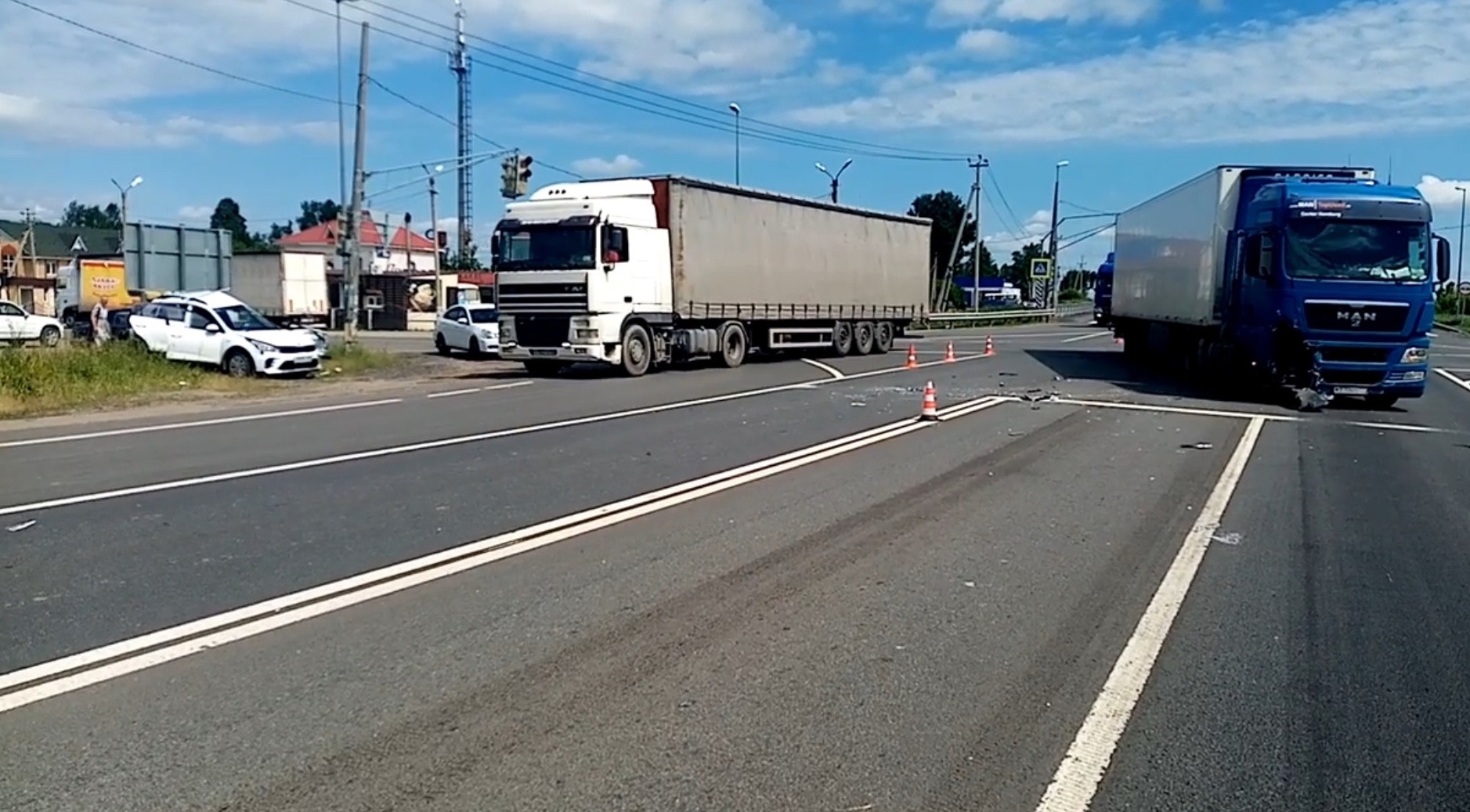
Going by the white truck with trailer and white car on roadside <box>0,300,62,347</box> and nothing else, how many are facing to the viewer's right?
1

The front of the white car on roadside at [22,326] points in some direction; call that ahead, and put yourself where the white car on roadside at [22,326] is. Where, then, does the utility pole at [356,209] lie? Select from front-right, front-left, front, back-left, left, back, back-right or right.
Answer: front-right

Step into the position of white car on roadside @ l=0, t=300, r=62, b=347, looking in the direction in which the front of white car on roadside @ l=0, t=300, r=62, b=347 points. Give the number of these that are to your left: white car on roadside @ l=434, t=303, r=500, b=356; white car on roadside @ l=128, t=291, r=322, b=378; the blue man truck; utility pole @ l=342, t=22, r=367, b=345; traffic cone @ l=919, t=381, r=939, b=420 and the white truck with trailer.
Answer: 0

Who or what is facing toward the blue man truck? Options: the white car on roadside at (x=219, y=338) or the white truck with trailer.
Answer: the white car on roadside

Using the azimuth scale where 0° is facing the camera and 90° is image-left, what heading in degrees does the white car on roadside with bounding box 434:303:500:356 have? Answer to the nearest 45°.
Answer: approximately 315°

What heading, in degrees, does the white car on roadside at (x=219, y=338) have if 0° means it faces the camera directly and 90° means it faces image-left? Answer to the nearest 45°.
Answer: approximately 315°

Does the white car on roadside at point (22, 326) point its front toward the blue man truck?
no

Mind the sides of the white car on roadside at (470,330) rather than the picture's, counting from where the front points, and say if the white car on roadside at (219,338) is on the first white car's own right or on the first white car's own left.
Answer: on the first white car's own right

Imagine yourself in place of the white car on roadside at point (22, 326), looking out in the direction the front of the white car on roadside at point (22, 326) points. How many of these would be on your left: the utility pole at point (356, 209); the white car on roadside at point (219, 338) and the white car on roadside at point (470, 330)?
0

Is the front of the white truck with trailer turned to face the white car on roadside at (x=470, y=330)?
no

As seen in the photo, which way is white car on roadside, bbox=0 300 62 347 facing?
to the viewer's right

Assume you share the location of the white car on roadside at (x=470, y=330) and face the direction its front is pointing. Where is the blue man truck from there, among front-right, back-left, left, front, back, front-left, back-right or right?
front

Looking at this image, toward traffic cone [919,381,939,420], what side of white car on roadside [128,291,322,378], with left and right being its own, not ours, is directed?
front
